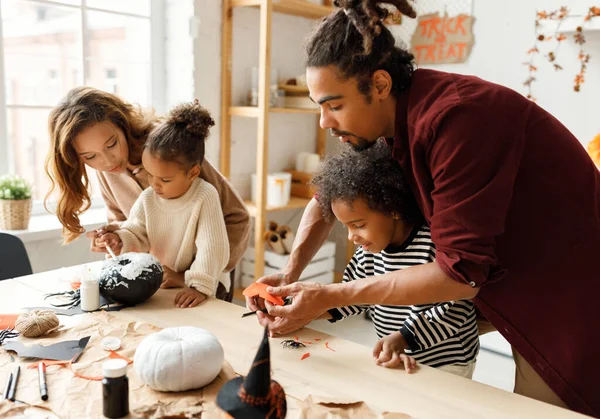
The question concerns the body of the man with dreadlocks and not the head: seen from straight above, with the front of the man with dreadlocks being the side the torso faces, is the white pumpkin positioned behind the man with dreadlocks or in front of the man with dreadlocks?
in front

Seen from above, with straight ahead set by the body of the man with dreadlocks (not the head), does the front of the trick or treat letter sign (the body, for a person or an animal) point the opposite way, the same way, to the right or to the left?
to the left

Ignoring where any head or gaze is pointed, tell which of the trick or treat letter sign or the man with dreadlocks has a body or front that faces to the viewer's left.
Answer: the man with dreadlocks

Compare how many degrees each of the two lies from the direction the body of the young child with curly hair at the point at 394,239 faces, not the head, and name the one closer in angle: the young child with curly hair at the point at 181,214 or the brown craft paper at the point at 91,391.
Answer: the brown craft paper

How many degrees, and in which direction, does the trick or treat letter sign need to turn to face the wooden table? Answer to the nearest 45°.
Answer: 0° — it already faces it

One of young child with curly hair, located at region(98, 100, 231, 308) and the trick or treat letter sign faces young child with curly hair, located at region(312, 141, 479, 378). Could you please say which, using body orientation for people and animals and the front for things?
the trick or treat letter sign

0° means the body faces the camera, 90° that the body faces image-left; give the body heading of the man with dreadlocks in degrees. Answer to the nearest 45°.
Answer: approximately 90°

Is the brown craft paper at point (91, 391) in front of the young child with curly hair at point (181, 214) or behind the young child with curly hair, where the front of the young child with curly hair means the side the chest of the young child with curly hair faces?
in front

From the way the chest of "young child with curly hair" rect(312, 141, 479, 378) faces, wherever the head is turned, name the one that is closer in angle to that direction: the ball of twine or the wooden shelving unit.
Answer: the ball of twine

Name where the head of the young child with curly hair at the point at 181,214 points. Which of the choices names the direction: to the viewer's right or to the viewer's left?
to the viewer's left

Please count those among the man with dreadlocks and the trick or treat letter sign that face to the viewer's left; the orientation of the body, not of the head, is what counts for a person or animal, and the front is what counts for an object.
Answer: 1
